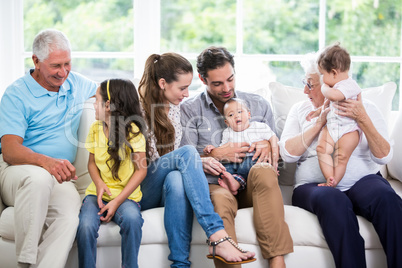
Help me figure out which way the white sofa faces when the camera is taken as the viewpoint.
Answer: facing the viewer

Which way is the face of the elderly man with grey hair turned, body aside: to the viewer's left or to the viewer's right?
to the viewer's right

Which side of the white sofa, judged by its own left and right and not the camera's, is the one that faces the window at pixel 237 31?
back
